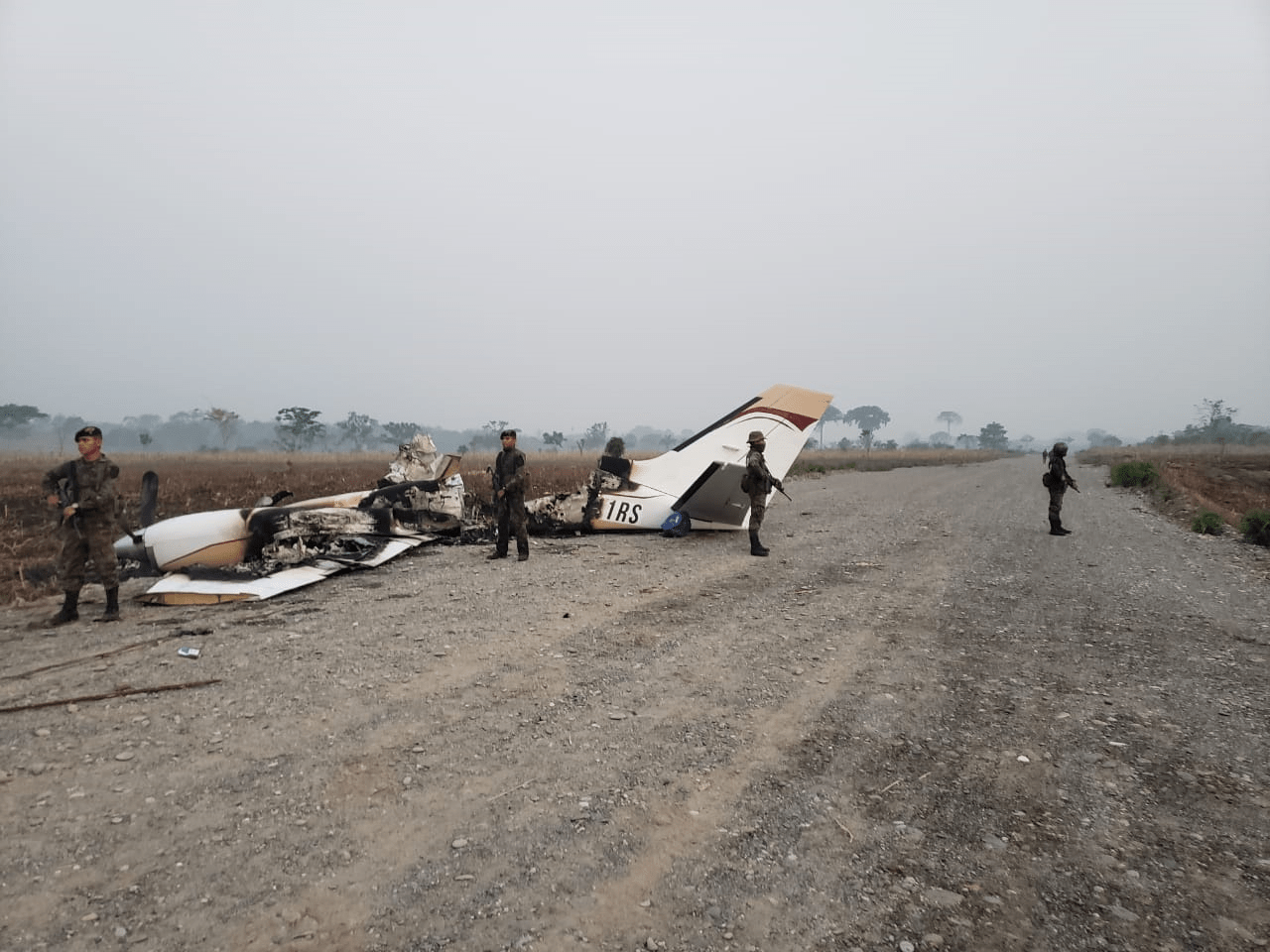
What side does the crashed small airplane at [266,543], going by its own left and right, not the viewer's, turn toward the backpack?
back

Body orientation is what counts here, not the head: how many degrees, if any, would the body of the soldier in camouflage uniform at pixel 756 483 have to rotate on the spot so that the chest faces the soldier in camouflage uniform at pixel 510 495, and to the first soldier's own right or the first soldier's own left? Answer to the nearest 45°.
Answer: approximately 180°

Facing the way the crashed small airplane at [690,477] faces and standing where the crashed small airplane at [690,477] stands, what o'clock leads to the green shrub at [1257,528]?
The green shrub is roughly at 6 o'clock from the crashed small airplane.

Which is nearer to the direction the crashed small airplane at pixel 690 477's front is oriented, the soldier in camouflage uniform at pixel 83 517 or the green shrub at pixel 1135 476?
the soldier in camouflage uniform

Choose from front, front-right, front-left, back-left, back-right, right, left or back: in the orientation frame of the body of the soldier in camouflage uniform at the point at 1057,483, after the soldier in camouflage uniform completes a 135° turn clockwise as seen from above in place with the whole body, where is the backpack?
front

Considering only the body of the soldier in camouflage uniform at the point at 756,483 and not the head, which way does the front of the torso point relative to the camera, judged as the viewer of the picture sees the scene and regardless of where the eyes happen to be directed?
to the viewer's right

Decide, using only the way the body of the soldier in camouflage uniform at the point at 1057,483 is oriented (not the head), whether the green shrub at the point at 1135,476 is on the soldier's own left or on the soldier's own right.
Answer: on the soldier's own left

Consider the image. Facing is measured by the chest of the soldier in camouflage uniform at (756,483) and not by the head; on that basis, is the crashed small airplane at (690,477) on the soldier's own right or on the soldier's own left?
on the soldier's own left

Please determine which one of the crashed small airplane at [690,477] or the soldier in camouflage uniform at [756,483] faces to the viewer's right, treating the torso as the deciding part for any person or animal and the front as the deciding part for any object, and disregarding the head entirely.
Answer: the soldier in camouflage uniform

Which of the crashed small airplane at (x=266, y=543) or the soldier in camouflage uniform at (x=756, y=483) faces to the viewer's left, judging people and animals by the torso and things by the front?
the crashed small airplane

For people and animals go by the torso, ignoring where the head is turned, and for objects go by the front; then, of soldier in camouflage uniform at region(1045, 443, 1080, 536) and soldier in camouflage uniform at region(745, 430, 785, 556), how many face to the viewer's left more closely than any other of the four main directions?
0

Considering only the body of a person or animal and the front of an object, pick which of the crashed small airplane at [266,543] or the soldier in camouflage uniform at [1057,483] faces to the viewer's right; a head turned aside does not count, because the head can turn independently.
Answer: the soldier in camouflage uniform

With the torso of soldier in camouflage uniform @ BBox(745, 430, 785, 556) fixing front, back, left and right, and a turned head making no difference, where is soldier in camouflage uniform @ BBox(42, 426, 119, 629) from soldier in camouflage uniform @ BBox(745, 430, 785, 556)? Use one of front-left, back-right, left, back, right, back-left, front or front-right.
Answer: back-right

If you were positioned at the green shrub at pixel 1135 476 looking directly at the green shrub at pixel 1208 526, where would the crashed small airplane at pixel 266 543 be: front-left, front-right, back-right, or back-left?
front-right

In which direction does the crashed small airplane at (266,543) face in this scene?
to the viewer's left

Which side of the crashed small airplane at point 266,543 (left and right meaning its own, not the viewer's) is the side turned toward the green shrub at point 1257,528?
back
